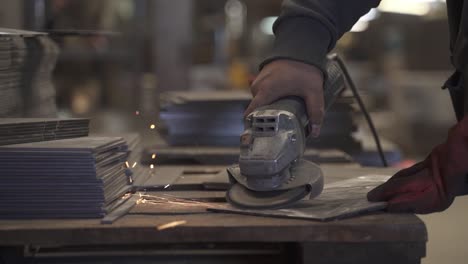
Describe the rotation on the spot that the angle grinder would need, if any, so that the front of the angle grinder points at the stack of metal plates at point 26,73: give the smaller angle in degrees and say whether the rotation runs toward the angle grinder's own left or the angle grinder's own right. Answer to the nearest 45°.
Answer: approximately 90° to the angle grinder's own right

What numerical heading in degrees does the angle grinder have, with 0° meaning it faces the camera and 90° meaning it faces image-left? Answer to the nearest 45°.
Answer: approximately 45°

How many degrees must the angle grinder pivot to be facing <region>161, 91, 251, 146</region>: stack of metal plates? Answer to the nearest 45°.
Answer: approximately 135° to its right
